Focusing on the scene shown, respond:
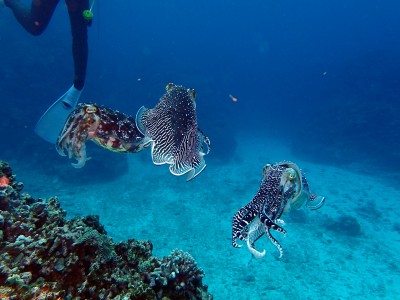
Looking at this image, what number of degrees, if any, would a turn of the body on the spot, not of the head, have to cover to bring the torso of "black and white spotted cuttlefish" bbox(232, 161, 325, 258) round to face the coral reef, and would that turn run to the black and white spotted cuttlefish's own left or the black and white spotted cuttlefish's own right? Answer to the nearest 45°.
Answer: approximately 45° to the black and white spotted cuttlefish's own right

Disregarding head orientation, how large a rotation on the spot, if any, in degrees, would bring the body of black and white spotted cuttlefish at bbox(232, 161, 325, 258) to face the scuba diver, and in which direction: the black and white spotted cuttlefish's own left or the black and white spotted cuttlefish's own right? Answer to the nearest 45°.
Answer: approximately 45° to the black and white spotted cuttlefish's own right

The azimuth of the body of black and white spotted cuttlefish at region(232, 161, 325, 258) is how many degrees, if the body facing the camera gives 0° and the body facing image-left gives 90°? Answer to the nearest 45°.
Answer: approximately 45°
